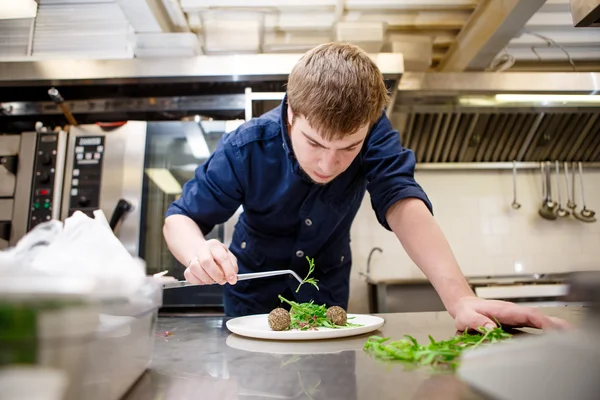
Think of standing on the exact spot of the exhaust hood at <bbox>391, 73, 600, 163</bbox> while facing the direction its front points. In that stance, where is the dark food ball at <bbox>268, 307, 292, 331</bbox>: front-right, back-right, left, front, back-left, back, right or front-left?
front

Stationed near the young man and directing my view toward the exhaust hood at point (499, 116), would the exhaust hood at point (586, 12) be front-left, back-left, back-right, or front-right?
front-right

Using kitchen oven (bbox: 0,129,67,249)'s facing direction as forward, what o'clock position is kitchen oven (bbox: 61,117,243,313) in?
kitchen oven (bbox: 61,117,243,313) is roughly at 10 o'clock from kitchen oven (bbox: 0,129,67,249).

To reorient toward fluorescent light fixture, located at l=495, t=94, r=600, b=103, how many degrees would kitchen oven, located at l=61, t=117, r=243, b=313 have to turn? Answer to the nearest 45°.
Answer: approximately 90° to its left

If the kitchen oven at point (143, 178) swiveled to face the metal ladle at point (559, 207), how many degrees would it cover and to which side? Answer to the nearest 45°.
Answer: approximately 90° to its left

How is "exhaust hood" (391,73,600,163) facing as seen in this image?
toward the camera

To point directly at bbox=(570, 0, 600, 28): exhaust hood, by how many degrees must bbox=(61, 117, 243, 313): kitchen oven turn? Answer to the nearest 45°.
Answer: approximately 45° to its left

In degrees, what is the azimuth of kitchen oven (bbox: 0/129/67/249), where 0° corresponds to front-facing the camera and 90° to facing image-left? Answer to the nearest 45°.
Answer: approximately 0°

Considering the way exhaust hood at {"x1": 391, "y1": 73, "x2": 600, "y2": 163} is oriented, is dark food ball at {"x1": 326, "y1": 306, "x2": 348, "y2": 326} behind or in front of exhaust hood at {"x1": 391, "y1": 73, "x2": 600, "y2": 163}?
in front

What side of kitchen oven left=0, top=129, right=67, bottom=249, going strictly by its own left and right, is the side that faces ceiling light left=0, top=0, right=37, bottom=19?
front

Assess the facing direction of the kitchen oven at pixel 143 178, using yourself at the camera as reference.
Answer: facing the viewer

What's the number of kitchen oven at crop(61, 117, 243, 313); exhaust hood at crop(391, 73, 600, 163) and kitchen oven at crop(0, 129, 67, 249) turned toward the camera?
3

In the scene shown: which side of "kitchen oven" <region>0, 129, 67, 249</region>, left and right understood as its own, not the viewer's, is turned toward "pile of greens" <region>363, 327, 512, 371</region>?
front

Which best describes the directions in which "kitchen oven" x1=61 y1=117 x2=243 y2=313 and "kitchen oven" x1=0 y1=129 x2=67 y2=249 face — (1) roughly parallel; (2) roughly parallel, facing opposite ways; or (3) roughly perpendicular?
roughly parallel

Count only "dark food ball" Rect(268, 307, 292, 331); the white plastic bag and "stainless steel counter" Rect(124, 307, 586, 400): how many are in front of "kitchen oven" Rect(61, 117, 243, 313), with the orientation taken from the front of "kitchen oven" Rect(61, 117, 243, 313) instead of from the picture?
3

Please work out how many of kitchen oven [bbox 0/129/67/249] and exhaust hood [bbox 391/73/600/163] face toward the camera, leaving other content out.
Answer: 2
